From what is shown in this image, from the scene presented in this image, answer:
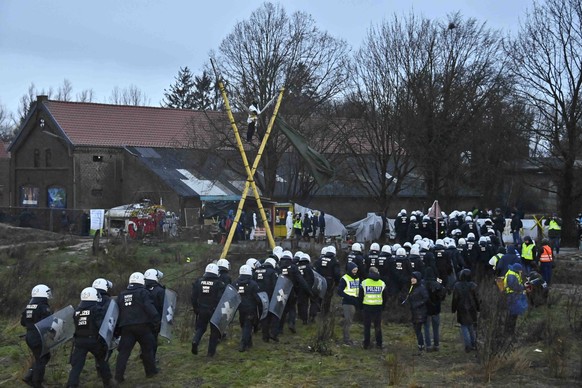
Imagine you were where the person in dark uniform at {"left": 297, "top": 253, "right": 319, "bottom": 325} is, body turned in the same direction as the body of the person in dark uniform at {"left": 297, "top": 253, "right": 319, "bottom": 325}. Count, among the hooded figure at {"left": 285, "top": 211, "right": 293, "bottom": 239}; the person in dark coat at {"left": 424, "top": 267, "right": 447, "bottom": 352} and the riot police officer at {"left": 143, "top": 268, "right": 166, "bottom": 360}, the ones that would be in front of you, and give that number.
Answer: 1

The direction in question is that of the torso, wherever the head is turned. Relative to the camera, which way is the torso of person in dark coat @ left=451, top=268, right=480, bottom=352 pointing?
away from the camera

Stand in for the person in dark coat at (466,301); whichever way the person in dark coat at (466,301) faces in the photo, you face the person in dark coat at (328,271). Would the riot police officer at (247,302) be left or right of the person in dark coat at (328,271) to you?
left

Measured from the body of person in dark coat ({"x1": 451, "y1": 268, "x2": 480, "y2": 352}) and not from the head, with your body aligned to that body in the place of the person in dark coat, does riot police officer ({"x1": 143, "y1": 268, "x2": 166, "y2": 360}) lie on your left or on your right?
on your left

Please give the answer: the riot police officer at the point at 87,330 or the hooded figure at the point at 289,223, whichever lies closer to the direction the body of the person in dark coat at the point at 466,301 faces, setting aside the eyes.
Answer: the hooded figure
